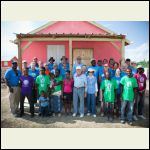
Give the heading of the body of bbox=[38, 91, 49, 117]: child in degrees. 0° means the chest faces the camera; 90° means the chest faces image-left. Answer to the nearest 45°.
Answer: approximately 0°

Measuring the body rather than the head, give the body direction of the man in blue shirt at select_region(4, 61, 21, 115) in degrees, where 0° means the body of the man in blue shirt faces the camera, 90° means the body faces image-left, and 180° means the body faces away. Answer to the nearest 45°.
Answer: approximately 315°

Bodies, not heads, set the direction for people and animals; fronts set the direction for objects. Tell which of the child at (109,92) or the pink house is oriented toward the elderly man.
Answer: the pink house

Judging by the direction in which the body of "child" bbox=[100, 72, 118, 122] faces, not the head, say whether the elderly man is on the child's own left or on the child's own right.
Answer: on the child's own right

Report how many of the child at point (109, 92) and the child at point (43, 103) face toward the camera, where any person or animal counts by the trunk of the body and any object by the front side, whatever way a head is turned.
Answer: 2

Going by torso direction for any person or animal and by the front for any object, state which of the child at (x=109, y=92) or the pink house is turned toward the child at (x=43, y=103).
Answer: the pink house

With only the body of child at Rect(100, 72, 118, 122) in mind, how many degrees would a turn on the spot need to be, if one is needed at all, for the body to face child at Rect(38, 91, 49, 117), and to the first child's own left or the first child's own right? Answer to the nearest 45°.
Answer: approximately 90° to the first child's own right

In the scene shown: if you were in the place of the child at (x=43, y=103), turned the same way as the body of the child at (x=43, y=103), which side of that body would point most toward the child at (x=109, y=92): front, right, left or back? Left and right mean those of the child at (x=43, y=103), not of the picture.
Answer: left

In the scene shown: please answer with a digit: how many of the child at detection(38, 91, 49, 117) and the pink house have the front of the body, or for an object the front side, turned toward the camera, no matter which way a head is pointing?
2

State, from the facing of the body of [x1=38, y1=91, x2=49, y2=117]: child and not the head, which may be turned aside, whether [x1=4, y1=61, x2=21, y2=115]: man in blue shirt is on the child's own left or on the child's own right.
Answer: on the child's own right
